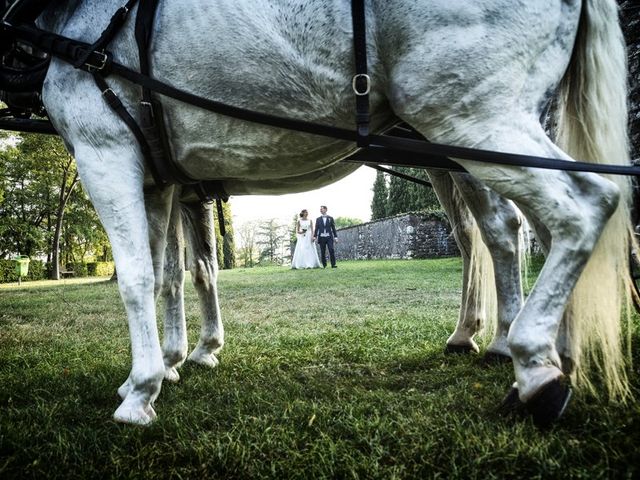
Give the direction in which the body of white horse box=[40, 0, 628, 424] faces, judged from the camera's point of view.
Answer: to the viewer's left

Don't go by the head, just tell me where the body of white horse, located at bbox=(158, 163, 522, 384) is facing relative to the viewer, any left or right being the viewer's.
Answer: facing to the left of the viewer

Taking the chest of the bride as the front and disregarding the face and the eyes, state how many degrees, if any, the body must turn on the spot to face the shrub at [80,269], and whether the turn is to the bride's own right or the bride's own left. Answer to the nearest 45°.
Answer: approximately 135° to the bride's own right

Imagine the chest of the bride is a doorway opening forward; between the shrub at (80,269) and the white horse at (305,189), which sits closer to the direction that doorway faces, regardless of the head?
the white horse

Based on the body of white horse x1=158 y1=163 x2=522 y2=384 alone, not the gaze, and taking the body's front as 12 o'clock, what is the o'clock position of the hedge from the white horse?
The hedge is roughly at 2 o'clock from the white horse.

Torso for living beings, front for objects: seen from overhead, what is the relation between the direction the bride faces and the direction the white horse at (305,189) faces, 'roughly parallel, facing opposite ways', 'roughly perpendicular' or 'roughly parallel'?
roughly perpendicular

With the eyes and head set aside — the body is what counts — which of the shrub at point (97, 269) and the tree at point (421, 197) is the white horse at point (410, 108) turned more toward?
the shrub

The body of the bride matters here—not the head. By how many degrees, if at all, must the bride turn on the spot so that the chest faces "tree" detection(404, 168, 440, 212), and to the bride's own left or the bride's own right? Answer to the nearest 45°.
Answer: approximately 135° to the bride's own left

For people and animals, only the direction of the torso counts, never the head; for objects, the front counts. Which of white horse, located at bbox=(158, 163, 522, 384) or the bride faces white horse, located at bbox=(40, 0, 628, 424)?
the bride
